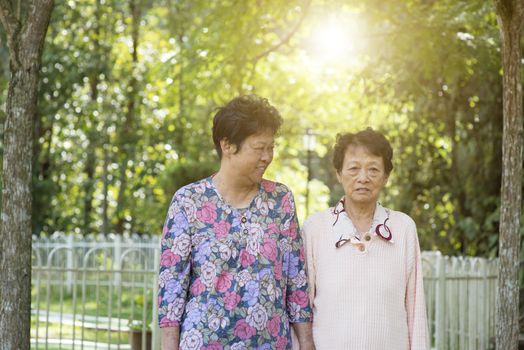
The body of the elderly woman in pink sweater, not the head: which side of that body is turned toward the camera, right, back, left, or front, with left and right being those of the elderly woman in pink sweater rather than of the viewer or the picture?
front

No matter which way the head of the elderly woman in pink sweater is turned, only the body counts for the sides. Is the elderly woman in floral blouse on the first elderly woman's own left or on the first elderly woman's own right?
on the first elderly woman's own right

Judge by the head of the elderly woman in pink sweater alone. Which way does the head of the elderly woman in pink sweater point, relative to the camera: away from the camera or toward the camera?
toward the camera

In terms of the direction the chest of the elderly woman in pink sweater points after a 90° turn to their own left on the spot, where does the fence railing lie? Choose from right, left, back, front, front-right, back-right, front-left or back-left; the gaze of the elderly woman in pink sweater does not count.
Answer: left
